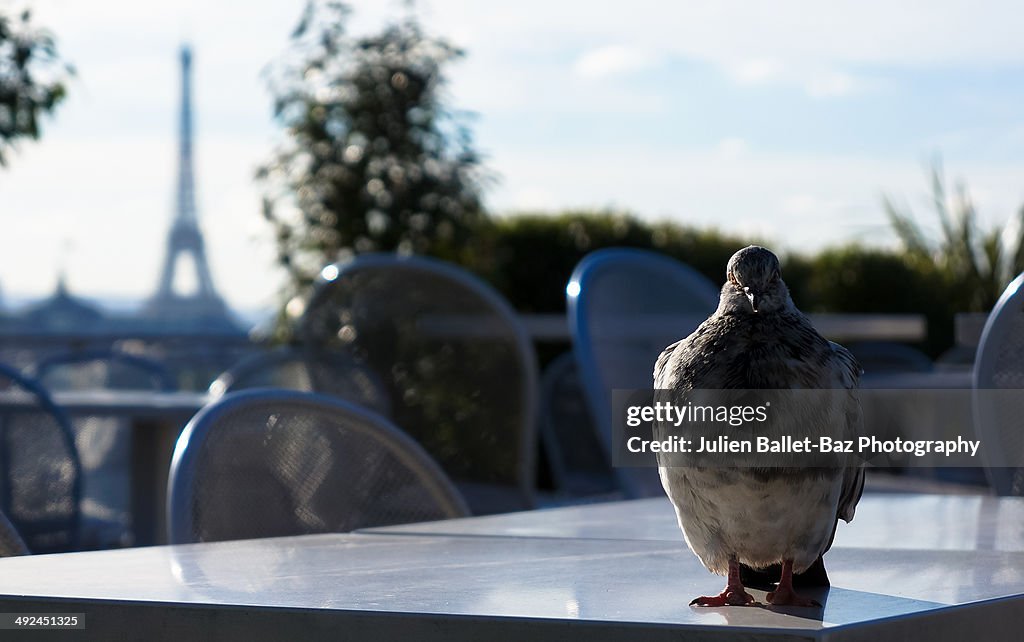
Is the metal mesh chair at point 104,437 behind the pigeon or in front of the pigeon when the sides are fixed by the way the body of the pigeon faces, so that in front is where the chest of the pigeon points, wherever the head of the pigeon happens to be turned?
behind

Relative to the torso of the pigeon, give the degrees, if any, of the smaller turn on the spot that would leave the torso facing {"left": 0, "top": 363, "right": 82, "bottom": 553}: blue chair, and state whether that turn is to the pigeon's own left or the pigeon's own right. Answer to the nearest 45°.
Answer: approximately 135° to the pigeon's own right

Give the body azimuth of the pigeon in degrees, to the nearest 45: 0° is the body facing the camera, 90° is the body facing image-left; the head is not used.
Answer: approximately 0°

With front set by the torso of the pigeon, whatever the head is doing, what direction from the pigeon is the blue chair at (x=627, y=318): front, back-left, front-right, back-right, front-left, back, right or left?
back

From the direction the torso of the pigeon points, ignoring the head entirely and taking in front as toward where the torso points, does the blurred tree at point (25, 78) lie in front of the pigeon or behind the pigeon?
behind

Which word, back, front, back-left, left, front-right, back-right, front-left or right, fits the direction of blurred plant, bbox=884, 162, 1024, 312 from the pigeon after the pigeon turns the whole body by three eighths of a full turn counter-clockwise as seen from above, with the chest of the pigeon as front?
front-left

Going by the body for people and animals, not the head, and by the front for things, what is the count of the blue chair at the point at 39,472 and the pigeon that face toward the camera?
1
